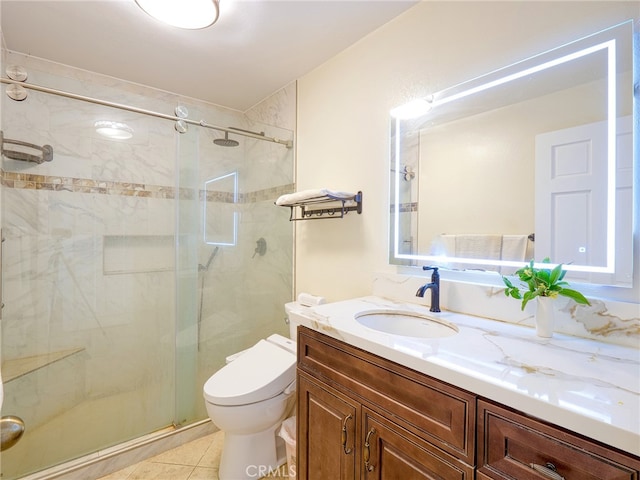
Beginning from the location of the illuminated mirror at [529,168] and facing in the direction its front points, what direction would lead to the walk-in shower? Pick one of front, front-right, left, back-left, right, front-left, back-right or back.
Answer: front-right

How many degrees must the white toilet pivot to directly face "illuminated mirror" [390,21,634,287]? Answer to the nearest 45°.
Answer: approximately 90° to its left

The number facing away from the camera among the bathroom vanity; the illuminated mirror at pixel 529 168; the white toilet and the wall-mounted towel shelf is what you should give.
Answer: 0

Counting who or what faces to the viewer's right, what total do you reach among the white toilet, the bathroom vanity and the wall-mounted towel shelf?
0

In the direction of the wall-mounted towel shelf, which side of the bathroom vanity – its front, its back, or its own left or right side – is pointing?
right

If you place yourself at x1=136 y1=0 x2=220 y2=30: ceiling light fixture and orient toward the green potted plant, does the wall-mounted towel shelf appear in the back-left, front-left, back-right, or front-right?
front-left

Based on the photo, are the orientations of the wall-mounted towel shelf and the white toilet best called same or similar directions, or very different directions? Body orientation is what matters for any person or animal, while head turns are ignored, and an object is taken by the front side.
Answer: same or similar directions

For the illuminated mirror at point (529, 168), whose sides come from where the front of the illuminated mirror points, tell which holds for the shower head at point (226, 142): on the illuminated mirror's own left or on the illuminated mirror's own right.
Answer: on the illuminated mirror's own right

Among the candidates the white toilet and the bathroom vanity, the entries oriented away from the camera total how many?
0

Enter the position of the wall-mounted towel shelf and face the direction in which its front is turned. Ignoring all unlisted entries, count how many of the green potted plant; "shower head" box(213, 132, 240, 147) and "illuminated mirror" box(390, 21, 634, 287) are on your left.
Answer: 2

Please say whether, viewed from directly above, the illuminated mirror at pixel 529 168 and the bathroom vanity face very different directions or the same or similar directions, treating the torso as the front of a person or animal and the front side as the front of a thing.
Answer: same or similar directions

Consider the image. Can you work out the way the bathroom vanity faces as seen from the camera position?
facing the viewer and to the left of the viewer

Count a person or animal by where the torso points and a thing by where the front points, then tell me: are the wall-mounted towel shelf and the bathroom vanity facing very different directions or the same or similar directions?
same or similar directions

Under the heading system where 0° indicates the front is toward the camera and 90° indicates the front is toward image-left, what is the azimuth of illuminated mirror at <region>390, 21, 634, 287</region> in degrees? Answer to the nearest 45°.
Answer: approximately 45°
